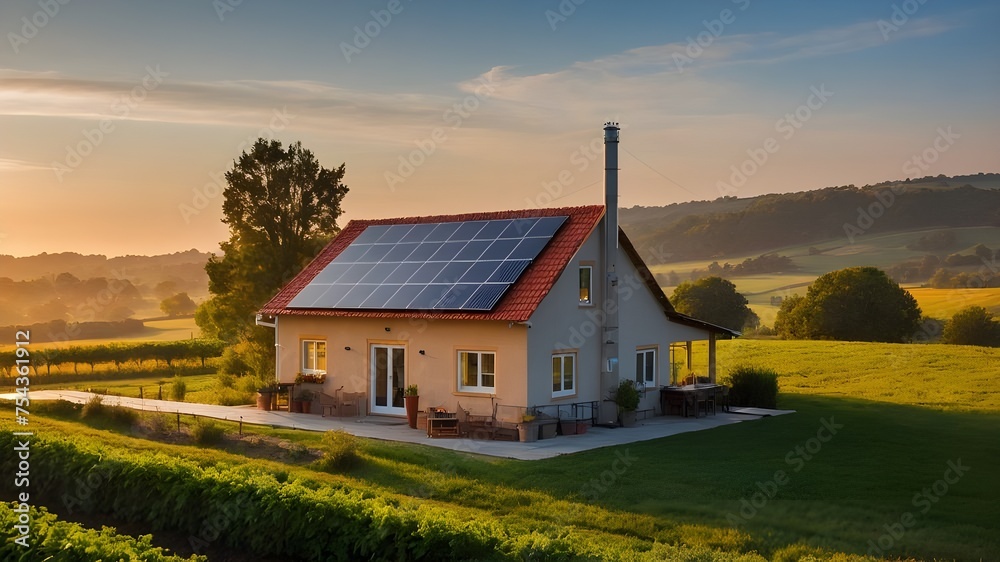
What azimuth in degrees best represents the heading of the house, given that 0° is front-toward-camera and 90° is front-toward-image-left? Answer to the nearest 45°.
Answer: approximately 45°

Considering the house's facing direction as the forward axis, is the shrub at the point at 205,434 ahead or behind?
ahead

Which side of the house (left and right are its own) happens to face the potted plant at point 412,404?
front

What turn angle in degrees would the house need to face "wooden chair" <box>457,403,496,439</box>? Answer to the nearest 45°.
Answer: approximately 45° to its left

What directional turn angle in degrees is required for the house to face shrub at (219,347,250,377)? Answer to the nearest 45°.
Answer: approximately 90° to its right

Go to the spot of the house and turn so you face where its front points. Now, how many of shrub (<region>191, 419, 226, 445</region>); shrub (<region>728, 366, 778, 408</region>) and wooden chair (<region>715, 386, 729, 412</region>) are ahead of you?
1

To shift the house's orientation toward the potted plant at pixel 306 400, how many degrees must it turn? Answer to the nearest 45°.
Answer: approximately 45° to its right

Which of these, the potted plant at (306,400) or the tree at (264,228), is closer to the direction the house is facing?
the potted plant

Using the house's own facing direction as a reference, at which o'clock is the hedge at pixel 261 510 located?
The hedge is roughly at 11 o'clock from the house.

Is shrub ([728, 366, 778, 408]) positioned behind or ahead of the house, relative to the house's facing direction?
behind
